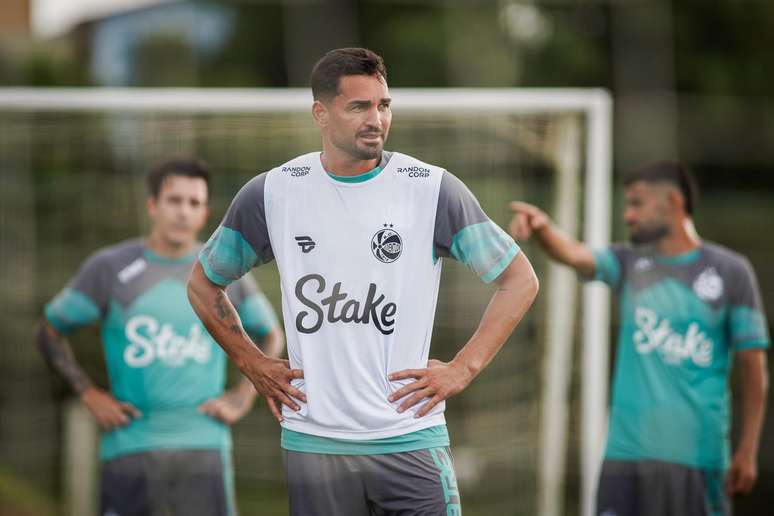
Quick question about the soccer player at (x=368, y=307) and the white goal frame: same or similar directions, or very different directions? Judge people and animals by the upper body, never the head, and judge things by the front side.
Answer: same or similar directions

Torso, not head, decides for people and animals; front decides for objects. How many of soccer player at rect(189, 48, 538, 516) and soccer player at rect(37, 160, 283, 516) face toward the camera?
2

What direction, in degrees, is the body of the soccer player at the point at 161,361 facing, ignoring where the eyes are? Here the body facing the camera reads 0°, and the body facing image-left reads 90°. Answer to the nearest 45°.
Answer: approximately 0°

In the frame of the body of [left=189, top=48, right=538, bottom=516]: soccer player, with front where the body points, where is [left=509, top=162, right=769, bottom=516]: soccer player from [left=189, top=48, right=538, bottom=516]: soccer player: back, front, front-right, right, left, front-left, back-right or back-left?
back-left

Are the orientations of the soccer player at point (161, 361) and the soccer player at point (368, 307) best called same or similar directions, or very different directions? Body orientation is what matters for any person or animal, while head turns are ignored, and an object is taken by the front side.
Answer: same or similar directions

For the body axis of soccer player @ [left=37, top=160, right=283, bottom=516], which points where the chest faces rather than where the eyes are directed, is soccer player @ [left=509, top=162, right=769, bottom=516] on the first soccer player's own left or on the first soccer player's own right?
on the first soccer player's own left

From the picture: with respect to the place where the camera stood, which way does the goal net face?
facing the viewer

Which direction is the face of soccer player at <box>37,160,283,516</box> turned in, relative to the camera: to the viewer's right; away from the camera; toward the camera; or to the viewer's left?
toward the camera

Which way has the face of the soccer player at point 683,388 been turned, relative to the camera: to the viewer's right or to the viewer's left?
to the viewer's left

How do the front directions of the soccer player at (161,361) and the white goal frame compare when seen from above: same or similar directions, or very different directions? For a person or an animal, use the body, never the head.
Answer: same or similar directions

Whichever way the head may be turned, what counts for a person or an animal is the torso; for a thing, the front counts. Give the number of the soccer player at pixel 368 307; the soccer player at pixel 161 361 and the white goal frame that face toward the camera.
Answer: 3

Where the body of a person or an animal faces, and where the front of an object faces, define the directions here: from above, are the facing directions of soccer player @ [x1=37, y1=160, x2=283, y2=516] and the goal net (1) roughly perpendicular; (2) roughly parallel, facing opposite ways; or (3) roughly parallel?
roughly parallel

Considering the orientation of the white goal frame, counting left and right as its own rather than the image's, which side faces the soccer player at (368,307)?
front

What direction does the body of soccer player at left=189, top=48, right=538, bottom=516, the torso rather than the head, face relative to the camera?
toward the camera

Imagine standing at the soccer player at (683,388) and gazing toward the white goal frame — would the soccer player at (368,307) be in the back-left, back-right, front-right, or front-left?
back-left
